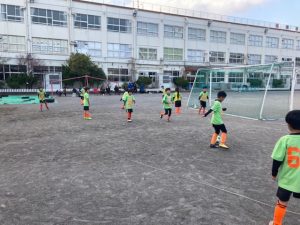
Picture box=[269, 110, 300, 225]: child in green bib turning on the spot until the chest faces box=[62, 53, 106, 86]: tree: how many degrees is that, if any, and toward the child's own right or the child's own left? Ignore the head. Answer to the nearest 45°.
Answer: approximately 45° to the child's own left

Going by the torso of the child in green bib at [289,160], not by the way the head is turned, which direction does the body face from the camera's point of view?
away from the camera

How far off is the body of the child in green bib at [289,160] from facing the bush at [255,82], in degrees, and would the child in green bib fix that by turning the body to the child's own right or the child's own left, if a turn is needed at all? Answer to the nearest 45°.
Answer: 0° — they already face it
